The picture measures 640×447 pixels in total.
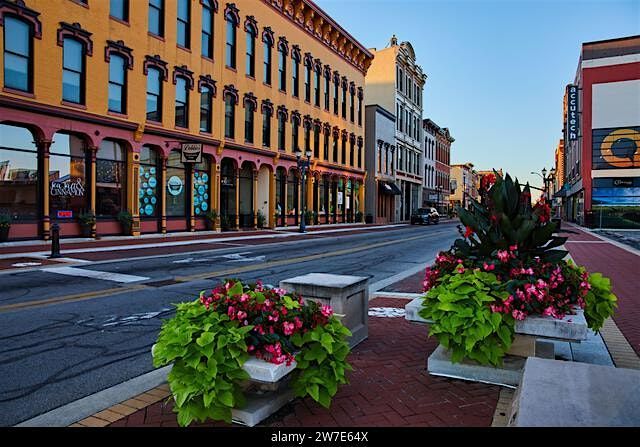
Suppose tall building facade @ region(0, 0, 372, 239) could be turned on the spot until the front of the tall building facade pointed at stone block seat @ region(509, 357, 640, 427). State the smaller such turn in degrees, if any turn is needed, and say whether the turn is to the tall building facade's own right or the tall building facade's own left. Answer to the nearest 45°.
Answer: approximately 45° to the tall building facade's own right

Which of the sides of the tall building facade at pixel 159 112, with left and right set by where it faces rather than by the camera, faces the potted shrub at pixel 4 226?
right

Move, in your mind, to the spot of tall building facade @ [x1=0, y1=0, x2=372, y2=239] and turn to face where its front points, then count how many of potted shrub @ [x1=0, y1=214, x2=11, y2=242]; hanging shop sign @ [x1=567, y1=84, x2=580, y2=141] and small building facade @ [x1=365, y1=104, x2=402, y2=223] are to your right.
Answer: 1

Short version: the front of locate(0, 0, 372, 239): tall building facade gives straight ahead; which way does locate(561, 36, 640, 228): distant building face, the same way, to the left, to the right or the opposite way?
the opposite way

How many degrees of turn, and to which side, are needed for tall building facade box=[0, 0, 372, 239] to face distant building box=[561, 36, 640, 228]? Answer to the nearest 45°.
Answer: approximately 45° to its left

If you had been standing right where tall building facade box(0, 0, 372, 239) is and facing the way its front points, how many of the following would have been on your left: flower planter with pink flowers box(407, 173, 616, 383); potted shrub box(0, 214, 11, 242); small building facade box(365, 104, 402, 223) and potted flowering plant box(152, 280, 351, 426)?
1

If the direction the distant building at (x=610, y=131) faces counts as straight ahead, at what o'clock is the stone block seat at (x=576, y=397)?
The stone block seat is roughly at 9 o'clock from the distant building.

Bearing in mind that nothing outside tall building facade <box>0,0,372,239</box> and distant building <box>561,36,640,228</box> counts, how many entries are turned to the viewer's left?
1

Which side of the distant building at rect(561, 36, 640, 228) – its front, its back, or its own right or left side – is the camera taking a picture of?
left

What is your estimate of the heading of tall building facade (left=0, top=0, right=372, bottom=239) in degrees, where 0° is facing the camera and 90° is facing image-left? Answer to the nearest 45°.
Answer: approximately 315°

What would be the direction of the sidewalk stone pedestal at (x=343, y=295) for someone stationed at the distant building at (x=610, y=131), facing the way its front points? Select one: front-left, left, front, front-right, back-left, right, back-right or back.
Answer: left

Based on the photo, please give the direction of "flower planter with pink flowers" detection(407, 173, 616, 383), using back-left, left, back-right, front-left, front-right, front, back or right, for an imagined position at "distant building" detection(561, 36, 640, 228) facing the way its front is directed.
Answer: left
